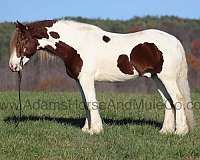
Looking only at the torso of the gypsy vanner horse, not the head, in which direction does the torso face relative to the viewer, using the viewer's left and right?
facing to the left of the viewer
